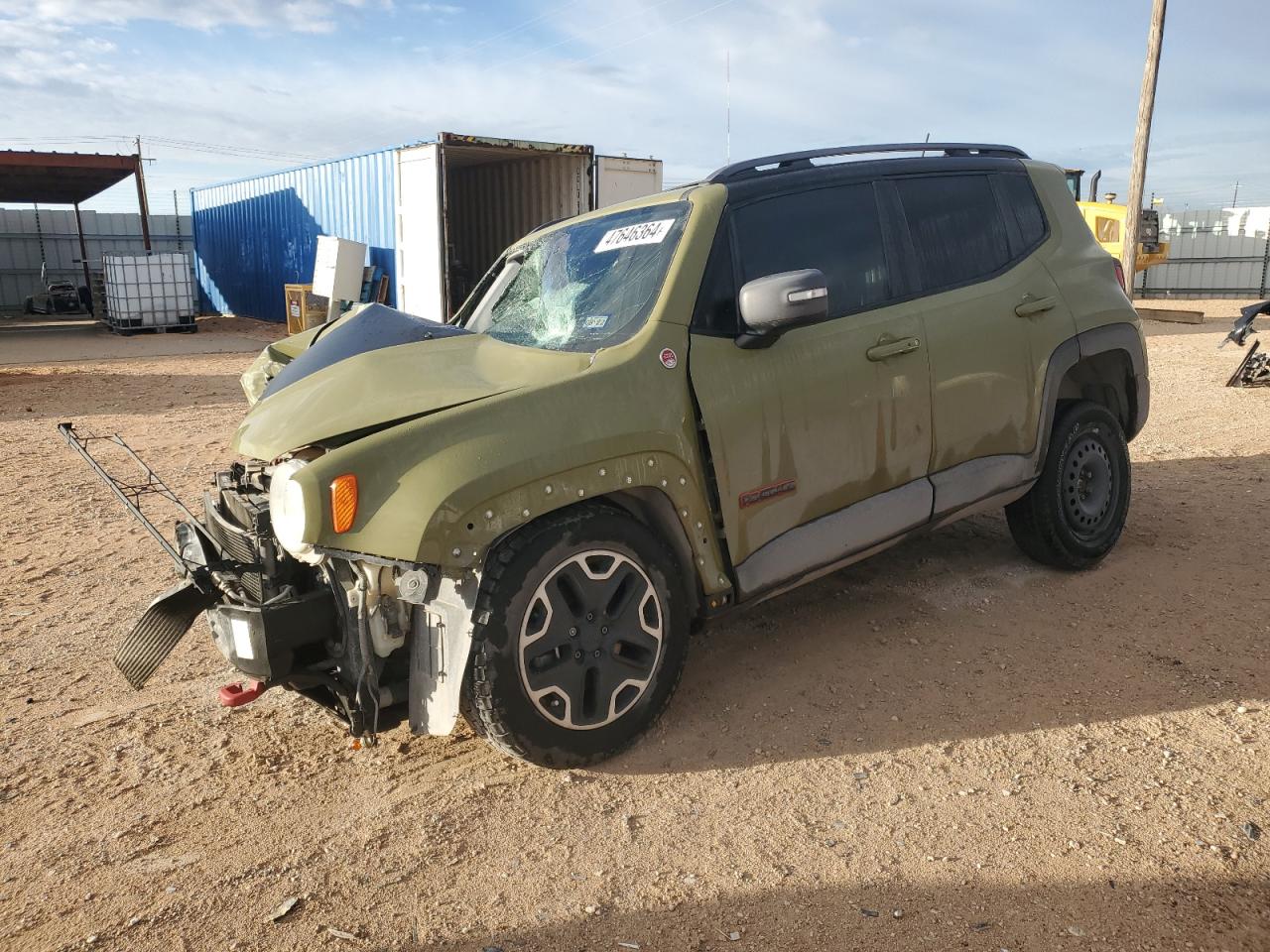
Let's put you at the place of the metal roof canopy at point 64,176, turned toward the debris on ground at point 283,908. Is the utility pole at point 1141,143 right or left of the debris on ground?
left

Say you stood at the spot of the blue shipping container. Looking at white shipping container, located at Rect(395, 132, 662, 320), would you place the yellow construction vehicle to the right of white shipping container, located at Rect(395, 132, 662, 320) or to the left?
left

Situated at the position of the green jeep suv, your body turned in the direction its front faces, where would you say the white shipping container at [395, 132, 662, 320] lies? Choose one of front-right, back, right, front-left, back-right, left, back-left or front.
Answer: back-right

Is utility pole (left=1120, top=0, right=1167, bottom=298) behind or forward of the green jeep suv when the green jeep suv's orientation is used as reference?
behind

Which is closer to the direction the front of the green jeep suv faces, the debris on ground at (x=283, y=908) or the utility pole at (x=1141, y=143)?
the debris on ground

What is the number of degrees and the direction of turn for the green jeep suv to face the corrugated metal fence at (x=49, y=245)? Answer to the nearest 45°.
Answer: approximately 90° to its right

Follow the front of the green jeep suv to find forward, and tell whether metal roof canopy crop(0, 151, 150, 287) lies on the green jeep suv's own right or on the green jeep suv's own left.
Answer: on the green jeep suv's own right

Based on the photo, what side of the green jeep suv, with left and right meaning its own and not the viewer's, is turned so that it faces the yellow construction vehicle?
back

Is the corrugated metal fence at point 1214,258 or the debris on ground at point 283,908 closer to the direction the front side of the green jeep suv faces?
the debris on ground

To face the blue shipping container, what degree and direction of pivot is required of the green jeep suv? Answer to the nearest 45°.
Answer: approximately 135° to its right

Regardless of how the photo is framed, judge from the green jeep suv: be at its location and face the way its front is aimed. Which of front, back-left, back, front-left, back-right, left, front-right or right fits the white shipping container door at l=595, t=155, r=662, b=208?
back-right

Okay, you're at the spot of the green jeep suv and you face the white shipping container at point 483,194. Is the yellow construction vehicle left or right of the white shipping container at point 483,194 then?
right

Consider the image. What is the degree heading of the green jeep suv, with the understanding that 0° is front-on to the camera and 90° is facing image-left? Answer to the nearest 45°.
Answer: approximately 45°

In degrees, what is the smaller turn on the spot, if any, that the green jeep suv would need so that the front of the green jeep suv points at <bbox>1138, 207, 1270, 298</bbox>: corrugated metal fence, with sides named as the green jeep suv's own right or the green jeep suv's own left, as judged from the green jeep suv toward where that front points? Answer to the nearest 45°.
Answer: approximately 180°

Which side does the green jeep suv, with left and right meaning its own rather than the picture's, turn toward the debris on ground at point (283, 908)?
front
